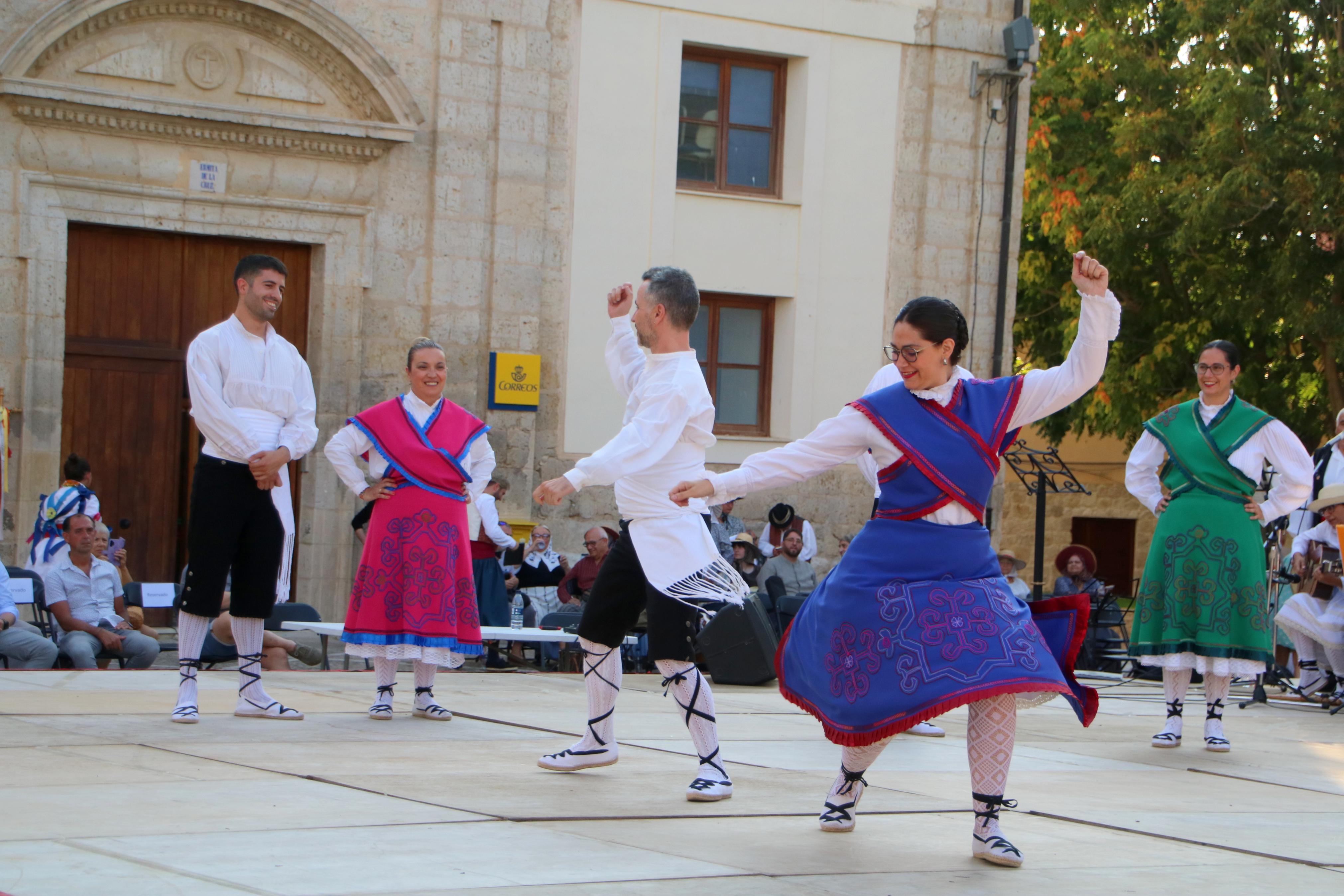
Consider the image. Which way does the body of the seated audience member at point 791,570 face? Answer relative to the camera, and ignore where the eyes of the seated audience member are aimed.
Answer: toward the camera

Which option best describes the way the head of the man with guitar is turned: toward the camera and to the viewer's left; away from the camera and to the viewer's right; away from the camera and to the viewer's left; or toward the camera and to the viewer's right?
toward the camera and to the viewer's left

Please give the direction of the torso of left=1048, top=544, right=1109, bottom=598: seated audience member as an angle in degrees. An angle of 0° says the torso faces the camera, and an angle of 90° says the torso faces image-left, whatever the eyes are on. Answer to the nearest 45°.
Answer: approximately 0°

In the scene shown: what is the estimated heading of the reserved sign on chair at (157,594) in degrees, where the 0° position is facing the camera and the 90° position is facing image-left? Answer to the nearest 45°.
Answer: approximately 0°

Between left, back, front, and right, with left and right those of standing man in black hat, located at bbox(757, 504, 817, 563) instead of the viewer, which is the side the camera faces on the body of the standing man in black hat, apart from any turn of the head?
front

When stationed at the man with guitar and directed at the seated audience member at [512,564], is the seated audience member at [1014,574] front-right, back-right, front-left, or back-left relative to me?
front-right

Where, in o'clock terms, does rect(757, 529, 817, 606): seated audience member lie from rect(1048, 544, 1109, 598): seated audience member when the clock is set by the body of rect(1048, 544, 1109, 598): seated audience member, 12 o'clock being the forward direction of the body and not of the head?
rect(757, 529, 817, 606): seated audience member is roughly at 2 o'clock from rect(1048, 544, 1109, 598): seated audience member.

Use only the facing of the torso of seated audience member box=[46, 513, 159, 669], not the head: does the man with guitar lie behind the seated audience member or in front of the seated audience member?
in front

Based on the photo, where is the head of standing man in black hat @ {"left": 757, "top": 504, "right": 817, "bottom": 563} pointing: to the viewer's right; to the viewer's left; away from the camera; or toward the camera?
toward the camera

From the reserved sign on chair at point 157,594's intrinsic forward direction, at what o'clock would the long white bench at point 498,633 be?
The long white bench is roughly at 10 o'clock from the reserved sign on chair.

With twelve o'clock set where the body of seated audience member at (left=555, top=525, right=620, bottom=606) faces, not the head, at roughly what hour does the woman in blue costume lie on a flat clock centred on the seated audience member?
The woman in blue costume is roughly at 12 o'clock from the seated audience member.

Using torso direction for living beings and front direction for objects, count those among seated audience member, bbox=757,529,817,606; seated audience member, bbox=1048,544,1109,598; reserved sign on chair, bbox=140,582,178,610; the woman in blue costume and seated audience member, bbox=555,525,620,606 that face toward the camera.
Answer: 5

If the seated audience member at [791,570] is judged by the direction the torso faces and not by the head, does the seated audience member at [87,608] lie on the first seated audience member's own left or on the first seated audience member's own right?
on the first seated audience member's own right

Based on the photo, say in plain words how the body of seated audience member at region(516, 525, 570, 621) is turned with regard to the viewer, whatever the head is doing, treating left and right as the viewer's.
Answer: facing the viewer

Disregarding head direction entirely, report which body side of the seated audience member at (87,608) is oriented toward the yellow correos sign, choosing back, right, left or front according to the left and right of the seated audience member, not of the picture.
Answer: left

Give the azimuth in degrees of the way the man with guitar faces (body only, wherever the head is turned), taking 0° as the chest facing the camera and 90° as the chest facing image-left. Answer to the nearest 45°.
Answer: approximately 45°
